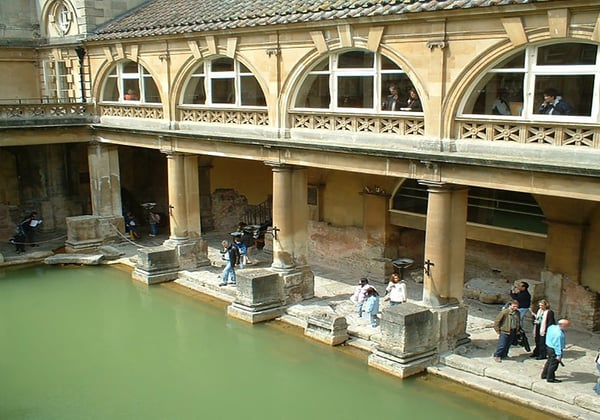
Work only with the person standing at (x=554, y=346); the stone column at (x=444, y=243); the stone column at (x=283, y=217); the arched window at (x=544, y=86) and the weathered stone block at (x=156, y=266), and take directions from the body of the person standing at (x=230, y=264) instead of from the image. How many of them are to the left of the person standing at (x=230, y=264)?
4

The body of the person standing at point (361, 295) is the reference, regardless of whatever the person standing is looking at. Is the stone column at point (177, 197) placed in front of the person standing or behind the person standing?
behind

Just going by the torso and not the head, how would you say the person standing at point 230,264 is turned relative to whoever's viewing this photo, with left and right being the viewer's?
facing the viewer and to the left of the viewer

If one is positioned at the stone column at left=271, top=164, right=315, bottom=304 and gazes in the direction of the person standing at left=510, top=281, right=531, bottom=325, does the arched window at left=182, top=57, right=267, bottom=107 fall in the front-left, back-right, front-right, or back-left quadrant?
back-left
